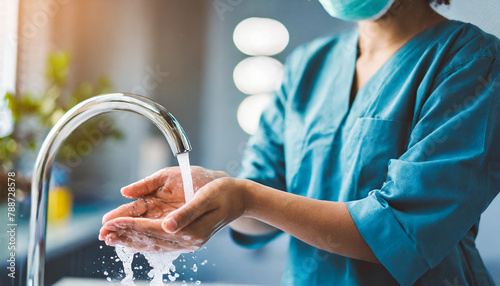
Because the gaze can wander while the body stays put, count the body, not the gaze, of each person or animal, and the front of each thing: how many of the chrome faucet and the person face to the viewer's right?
1

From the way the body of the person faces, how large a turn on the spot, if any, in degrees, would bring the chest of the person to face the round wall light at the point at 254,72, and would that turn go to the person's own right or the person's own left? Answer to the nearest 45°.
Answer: approximately 135° to the person's own right

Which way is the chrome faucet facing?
to the viewer's right

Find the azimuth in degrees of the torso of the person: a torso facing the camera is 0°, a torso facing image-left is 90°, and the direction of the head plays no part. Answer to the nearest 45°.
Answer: approximately 45°

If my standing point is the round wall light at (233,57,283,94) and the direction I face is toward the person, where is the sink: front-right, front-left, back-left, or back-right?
front-right

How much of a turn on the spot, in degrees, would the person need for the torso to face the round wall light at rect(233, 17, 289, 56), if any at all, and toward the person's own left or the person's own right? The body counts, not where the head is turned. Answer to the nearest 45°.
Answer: approximately 135° to the person's own right

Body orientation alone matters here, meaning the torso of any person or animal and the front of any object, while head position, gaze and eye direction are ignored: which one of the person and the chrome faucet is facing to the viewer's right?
the chrome faucet
